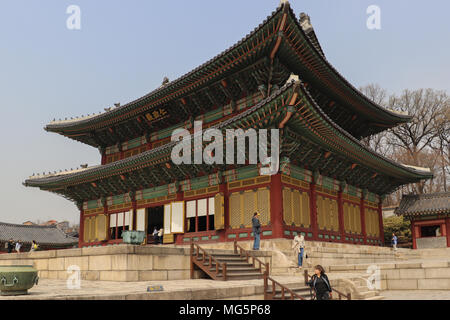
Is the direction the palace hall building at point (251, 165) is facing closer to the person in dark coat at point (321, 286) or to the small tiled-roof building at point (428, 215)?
the person in dark coat

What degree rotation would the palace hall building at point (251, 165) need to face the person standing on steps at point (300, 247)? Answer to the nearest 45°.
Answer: approximately 45° to its left

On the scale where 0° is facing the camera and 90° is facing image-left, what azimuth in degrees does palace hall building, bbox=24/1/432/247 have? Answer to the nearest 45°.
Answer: approximately 45°

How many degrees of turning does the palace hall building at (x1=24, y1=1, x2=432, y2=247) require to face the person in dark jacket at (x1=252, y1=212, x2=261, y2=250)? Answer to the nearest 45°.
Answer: approximately 45° to its left

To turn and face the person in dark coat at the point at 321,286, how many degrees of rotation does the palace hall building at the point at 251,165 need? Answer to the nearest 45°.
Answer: approximately 45° to its left
